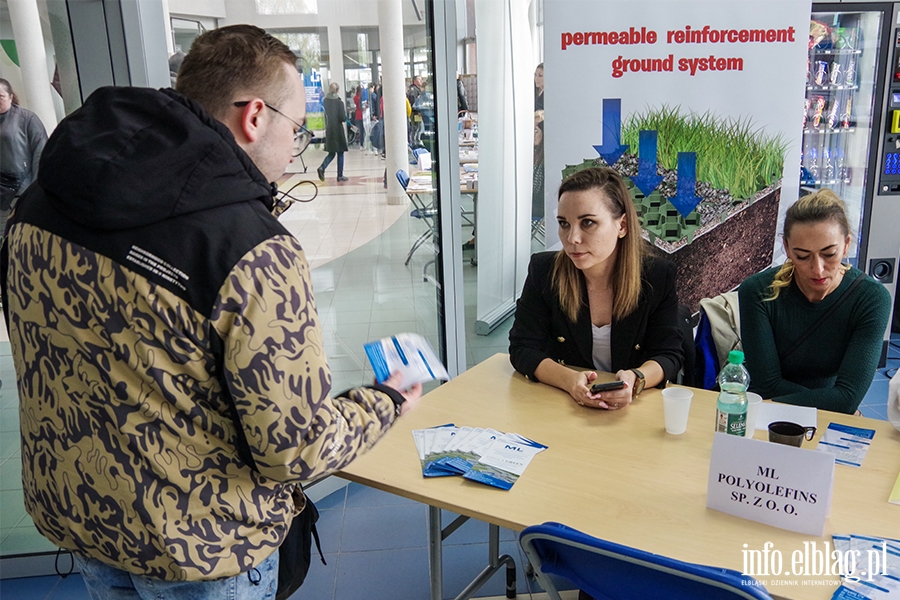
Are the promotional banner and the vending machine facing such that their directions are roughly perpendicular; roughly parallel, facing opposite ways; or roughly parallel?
roughly parallel

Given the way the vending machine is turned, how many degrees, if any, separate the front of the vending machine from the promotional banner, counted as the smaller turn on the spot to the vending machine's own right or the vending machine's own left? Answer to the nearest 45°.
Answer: approximately 45° to the vending machine's own right

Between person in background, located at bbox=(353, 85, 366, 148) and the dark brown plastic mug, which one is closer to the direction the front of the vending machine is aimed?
the dark brown plastic mug

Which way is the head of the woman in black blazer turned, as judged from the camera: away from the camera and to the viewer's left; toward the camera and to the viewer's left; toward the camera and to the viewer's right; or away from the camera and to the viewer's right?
toward the camera and to the viewer's left

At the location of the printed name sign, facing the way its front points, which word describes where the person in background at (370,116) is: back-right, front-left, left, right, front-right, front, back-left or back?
back-right

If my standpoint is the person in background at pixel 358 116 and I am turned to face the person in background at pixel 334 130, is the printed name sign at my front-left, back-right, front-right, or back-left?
front-left

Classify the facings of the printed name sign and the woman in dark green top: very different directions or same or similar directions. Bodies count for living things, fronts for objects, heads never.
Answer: same or similar directions

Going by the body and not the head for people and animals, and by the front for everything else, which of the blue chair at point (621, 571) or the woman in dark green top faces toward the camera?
the woman in dark green top

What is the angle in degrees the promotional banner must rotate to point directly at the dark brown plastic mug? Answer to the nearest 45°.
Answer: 0° — it already faces it

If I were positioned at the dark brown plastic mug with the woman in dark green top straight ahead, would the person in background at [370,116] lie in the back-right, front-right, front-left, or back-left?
front-left

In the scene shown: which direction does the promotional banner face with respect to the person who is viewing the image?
facing the viewer

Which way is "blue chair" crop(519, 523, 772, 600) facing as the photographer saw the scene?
facing away from the viewer and to the right of the viewer

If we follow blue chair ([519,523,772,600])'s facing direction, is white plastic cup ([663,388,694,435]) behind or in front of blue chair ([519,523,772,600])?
in front

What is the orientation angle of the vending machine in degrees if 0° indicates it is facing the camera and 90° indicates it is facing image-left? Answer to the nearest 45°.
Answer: approximately 0°

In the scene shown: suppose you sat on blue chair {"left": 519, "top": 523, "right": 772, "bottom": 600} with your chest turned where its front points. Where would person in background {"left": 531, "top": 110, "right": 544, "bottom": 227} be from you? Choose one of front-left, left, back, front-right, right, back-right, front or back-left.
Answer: front-left

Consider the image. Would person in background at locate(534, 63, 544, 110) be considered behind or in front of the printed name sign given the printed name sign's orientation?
behind

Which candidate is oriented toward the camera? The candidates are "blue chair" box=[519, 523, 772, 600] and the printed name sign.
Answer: the printed name sign

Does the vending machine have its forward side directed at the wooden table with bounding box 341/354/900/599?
yes

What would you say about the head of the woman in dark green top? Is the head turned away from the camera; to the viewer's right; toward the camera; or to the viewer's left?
toward the camera
